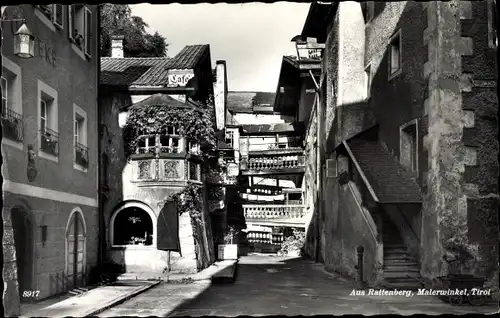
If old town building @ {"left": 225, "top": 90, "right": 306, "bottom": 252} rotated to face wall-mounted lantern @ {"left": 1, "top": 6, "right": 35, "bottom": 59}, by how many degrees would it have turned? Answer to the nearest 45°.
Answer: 0° — it already faces it

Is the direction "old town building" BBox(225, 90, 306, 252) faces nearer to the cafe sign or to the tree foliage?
the cafe sign

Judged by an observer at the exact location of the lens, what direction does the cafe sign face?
facing the viewer

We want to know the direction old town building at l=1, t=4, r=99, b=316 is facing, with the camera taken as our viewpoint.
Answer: facing the viewer and to the right of the viewer

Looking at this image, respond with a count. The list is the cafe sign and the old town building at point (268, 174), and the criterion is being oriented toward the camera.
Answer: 2

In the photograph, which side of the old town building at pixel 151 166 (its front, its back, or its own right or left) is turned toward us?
front

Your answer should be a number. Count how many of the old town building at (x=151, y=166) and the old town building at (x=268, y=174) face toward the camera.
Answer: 2

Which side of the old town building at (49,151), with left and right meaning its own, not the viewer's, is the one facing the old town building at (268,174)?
left

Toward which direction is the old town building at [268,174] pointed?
toward the camera
